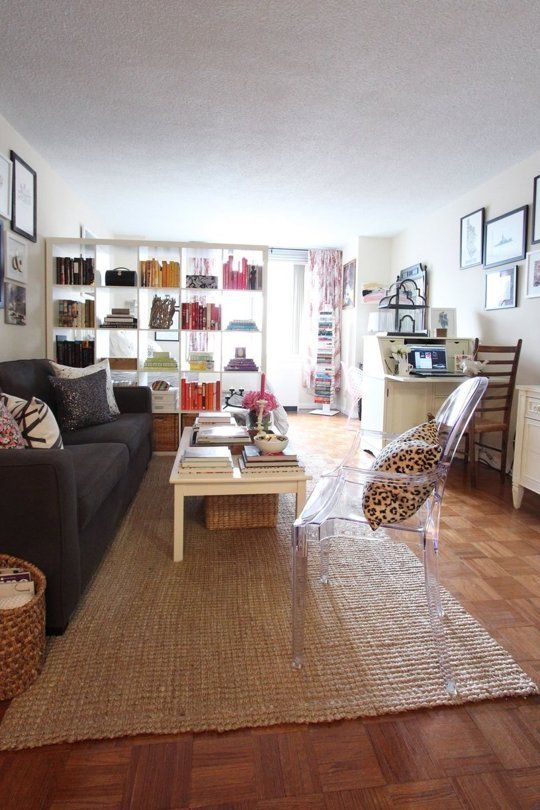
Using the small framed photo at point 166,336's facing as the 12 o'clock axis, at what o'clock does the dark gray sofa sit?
The dark gray sofa is roughly at 12 o'clock from the small framed photo.

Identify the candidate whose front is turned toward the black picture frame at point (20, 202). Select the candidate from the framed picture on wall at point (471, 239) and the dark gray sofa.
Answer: the framed picture on wall

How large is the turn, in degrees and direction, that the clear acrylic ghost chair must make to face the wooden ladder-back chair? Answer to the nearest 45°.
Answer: approximately 90° to its right

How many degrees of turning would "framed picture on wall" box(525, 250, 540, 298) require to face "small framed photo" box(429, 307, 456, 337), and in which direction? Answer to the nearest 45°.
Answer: approximately 90° to its right

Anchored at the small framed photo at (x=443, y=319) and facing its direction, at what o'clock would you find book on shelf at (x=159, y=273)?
The book on shelf is roughly at 2 o'clock from the small framed photo.

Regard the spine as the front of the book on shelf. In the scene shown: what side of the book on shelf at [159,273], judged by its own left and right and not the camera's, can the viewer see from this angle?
front

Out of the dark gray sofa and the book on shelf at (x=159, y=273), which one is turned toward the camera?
the book on shelf

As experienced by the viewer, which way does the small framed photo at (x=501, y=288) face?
facing the viewer and to the left of the viewer

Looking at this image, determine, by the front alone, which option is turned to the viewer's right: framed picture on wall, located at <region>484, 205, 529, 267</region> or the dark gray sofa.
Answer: the dark gray sofa

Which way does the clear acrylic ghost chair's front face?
to the viewer's left

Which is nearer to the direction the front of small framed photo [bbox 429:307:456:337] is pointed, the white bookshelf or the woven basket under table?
the woven basket under table

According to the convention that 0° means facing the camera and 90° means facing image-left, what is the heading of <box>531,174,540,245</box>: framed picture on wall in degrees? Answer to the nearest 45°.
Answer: approximately 45°

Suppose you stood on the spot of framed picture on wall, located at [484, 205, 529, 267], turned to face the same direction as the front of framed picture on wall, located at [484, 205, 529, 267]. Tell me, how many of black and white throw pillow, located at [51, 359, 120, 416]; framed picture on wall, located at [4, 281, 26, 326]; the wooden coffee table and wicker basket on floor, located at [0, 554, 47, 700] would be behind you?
0

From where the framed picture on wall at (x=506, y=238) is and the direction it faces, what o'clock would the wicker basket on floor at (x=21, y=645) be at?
The wicker basket on floor is roughly at 11 o'clock from the framed picture on wall.

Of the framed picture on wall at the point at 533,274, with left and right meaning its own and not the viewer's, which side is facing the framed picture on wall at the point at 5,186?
front

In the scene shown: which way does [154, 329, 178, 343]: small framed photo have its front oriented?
toward the camera

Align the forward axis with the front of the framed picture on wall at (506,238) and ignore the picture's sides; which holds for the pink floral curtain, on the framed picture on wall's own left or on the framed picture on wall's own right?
on the framed picture on wall's own right

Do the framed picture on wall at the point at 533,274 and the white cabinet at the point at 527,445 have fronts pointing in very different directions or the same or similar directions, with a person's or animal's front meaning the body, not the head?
same or similar directions

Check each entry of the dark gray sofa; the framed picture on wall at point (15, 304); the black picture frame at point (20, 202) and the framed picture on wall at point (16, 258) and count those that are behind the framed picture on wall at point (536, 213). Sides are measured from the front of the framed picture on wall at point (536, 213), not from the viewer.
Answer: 0

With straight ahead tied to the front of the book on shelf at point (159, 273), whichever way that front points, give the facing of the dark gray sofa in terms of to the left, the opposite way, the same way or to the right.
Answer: to the left
